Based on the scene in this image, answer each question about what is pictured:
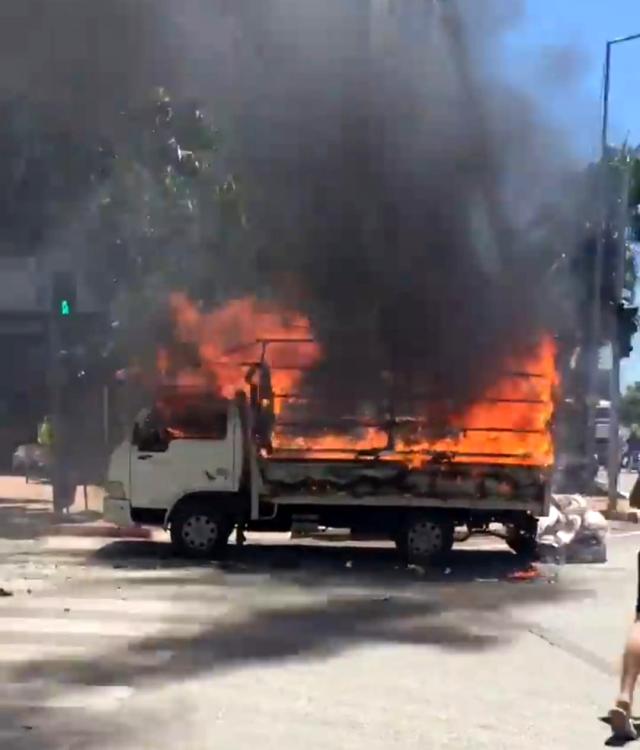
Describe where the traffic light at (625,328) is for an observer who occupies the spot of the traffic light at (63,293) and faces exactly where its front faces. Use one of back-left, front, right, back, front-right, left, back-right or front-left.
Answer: left

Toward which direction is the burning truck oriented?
to the viewer's left

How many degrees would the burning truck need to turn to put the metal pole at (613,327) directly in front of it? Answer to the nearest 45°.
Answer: approximately 135° to its right

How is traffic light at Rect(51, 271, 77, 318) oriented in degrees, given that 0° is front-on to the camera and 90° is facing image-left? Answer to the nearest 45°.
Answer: approximately 0°

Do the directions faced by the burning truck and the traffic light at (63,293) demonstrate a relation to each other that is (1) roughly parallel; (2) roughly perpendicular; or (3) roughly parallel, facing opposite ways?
roughly perpendicular

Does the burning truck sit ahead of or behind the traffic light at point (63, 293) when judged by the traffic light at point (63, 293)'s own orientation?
ahead

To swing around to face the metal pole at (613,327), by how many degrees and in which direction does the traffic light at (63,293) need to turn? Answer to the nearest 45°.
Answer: approximately 90° to its left
